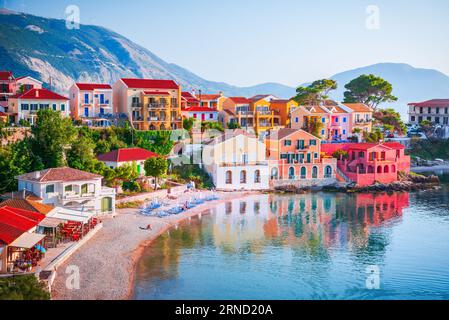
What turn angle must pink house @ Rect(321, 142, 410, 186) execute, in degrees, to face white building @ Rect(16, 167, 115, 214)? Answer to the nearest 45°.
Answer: approximately 45° to its right

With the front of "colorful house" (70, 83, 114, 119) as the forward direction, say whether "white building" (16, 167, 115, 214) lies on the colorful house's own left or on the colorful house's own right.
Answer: on the colorful house's own right

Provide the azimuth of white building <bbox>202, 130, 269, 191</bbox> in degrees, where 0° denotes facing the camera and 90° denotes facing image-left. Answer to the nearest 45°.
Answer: approximately 0°

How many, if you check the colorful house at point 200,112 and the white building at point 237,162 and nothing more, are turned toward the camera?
2

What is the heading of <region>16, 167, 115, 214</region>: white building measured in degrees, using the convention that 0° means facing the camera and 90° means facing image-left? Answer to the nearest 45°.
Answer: approximately 315°

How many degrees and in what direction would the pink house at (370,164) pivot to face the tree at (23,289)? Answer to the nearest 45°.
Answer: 0° — it already faces it

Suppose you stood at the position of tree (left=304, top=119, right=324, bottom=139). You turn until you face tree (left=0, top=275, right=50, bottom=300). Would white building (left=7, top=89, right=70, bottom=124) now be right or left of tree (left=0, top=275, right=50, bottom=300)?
right

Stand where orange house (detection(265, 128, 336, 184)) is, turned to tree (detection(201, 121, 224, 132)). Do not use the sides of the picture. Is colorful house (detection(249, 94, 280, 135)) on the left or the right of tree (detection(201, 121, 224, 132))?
right

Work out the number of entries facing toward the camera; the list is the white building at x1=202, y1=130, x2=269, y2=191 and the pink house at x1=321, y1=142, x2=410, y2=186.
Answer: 2
